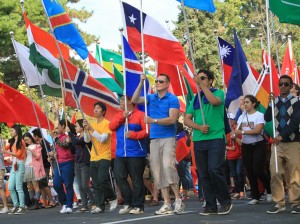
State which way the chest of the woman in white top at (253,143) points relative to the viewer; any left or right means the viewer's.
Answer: facing the viewer and to the left of the viewer

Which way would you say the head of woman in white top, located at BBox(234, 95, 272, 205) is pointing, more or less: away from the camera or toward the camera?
toward the camera

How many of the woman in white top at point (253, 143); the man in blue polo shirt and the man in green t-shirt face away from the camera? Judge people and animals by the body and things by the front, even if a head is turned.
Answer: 0

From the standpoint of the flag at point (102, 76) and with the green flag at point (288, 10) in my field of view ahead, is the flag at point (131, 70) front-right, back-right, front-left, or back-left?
front-right

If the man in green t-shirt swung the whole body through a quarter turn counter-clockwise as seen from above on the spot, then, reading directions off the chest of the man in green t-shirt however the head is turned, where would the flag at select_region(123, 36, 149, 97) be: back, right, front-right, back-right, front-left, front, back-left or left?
back

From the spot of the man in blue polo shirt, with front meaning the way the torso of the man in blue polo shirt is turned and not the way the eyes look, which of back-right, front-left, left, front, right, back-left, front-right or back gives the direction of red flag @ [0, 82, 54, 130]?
right

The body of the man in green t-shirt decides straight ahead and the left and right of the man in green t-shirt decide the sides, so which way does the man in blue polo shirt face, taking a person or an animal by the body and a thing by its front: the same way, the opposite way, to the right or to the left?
the same way

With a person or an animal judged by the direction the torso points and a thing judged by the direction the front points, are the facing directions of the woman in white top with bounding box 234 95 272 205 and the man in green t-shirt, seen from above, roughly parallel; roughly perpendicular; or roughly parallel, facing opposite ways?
roughly parallel

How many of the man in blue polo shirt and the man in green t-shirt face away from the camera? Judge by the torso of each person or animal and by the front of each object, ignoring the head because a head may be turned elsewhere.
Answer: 0

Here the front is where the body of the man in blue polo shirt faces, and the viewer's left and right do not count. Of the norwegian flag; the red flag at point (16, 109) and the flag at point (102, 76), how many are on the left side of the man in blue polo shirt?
0

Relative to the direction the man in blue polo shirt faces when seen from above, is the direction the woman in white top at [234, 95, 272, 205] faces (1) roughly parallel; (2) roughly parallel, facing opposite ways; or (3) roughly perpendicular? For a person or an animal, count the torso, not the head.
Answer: roughly parallel
